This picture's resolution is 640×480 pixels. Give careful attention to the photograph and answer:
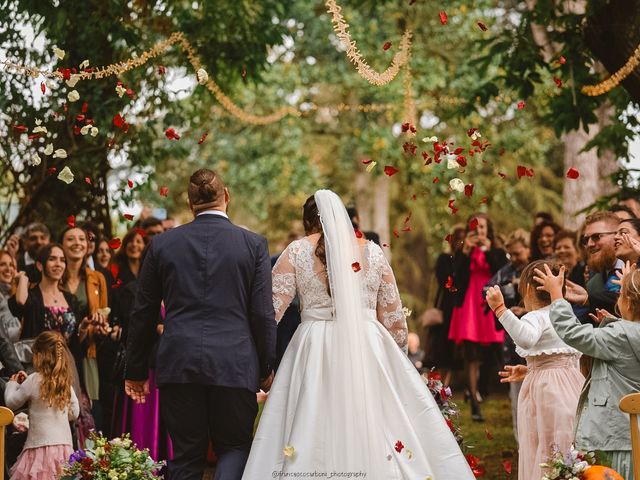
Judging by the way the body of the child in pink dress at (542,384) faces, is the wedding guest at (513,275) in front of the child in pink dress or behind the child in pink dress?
in front

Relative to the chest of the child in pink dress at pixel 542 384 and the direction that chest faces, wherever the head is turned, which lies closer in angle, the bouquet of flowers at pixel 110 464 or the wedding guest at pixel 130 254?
the wedding guest

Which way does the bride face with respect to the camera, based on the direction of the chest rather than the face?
away from the camera

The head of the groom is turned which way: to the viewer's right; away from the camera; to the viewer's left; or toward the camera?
away from the camera

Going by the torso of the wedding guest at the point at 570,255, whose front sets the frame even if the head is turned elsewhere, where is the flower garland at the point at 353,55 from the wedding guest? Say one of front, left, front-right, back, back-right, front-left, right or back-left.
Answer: front

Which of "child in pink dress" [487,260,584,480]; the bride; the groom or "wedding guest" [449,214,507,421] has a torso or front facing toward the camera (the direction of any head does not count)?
the wedding guest

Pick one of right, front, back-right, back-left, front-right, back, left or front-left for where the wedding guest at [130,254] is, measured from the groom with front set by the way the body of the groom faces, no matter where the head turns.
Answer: front

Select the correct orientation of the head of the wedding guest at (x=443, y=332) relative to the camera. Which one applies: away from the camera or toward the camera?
toward the camera

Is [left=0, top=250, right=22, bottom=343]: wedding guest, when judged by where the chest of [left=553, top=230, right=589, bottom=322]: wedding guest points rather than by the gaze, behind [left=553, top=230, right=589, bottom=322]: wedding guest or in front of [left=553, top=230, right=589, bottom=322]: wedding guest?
in front

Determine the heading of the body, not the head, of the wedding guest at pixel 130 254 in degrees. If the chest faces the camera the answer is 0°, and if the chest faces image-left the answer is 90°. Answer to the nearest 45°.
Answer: approximately 315°

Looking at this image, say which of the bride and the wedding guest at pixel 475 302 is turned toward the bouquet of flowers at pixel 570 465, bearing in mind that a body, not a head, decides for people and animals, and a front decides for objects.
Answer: the wedding guest

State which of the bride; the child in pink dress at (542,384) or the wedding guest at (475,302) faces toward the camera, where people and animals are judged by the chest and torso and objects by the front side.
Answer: the wedding guest

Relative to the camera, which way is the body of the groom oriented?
away from the camera

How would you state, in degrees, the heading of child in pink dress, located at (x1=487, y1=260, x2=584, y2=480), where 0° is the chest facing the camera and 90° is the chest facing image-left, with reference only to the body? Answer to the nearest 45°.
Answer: approximately 135°

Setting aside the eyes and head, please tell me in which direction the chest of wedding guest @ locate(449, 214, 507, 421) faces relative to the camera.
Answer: toward the camera

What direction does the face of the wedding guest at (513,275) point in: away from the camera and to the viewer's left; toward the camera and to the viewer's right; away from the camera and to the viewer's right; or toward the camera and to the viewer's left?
toward the camera and to the viewer's left

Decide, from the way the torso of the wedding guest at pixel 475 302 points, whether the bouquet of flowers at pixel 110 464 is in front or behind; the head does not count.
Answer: in front

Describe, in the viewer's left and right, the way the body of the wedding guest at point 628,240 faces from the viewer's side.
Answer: facing the viewer and to the left of the viewer
